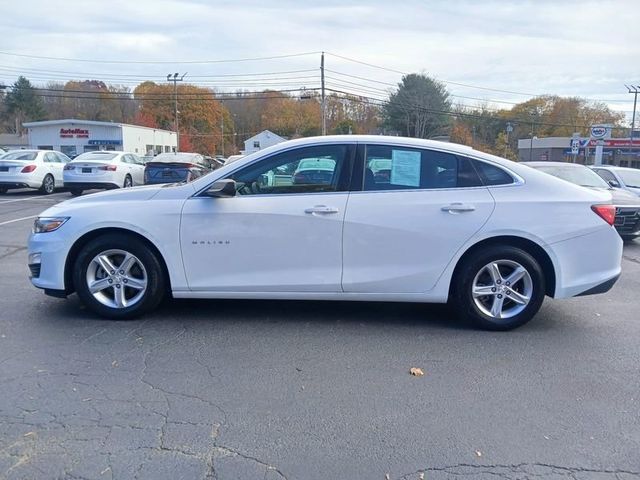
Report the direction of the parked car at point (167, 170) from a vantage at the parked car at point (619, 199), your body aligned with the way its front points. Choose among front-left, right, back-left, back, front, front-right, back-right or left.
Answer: back-right

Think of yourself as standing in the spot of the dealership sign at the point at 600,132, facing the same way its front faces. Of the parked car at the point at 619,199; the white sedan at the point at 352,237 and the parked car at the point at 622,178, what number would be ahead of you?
3

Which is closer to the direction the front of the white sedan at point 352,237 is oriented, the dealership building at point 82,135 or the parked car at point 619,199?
the dealership building

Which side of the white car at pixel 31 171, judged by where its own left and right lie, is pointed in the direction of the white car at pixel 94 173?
right

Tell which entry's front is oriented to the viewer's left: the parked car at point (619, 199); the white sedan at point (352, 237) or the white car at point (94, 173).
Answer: the white sedan

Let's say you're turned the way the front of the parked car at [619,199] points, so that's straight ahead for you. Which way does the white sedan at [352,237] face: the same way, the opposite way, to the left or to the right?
to the right

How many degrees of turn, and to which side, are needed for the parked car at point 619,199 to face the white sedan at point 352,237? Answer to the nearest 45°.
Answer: approximately 45° to its right

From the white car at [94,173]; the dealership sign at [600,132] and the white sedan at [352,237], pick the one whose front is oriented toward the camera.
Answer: the dealership sign

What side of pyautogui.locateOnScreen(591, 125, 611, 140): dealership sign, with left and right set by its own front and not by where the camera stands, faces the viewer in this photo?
front

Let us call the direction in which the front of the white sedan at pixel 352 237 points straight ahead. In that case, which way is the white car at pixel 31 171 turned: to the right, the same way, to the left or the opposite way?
to the right

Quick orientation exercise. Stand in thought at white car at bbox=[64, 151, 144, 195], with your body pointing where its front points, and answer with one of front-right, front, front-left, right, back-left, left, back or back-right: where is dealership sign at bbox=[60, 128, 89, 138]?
front-left

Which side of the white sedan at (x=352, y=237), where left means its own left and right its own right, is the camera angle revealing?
left

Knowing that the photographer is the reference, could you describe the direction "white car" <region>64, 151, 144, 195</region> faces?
facing away from the viewer and to the right of the viewer

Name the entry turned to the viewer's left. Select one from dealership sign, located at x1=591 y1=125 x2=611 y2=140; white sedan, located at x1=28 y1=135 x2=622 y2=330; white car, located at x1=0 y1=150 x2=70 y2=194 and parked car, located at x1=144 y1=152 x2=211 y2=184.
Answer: the white sedan

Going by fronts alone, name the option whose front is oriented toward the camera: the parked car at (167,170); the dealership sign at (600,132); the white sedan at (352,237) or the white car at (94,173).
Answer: the dealership sign

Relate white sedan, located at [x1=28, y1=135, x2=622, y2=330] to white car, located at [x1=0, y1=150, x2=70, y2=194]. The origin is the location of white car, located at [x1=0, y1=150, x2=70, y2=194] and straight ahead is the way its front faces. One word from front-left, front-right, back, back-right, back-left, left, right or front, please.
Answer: back-right
